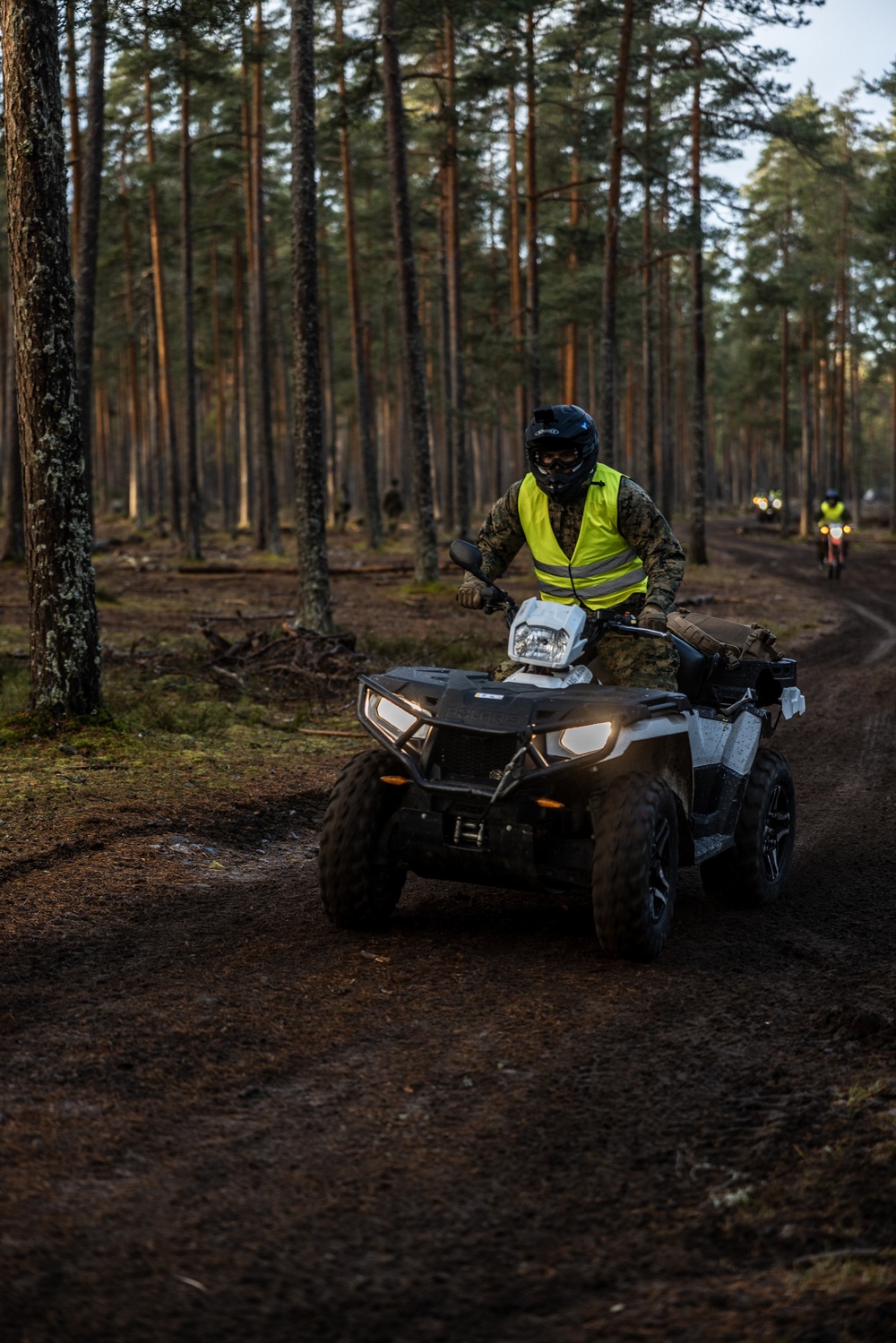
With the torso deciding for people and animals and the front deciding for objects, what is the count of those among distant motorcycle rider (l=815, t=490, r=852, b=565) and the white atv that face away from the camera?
0

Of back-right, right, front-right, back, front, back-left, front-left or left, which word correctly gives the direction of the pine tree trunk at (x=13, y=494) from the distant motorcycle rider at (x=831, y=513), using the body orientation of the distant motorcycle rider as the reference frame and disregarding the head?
front-right

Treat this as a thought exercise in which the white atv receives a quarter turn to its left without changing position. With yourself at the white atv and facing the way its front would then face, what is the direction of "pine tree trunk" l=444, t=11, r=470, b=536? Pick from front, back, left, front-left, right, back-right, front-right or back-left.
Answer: back-left

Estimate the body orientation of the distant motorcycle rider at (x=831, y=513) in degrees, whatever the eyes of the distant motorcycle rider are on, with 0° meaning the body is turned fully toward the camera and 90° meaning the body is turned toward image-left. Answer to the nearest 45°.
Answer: approximately 0°

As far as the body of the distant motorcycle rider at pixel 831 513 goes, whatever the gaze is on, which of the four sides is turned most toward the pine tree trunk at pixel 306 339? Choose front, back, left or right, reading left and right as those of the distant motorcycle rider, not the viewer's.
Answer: front

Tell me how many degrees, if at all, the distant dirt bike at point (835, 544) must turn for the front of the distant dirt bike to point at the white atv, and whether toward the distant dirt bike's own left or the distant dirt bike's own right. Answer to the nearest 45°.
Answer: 0° — it already faces it

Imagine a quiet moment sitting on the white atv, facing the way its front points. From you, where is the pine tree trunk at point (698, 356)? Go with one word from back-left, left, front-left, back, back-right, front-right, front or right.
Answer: back-right

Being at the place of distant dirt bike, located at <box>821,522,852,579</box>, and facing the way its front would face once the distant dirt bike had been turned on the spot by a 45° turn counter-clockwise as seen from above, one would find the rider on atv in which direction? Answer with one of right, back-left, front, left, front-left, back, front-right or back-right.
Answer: front-right

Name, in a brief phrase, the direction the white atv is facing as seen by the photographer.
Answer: facing the viewer and to the left of the viewer

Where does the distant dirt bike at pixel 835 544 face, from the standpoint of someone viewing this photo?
facing the viewer

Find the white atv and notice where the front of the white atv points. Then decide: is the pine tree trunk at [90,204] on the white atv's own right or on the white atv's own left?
on the white atv's own right

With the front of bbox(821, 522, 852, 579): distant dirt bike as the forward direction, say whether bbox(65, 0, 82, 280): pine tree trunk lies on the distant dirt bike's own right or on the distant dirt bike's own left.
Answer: on the distant dirt bike's own right

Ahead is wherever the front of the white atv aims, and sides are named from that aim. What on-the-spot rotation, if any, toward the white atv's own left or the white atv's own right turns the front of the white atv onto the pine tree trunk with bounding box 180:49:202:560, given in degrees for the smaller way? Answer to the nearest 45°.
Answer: approximately 135° to the white atv's own right

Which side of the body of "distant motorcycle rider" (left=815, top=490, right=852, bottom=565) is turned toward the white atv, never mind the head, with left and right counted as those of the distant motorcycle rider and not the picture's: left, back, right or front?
front
